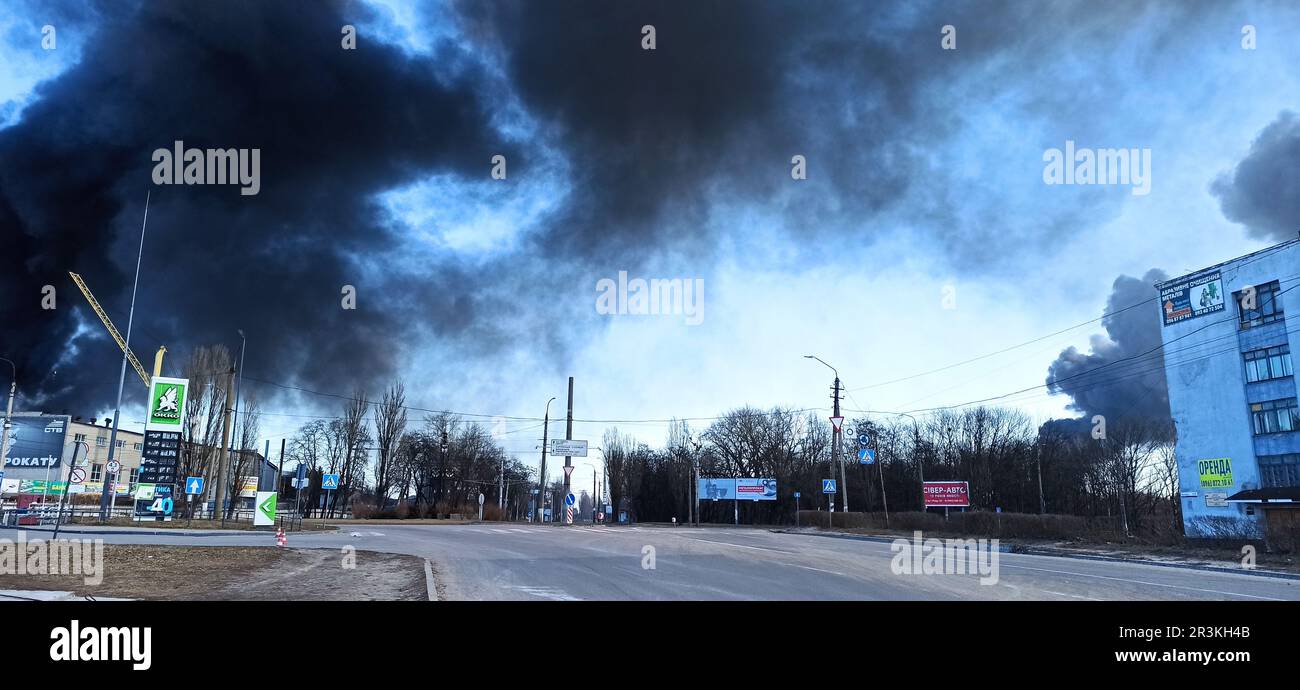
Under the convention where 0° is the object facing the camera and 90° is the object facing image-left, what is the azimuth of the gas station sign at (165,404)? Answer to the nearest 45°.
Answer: approximately 0°

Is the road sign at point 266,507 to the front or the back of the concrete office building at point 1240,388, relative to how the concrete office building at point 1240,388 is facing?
to the front

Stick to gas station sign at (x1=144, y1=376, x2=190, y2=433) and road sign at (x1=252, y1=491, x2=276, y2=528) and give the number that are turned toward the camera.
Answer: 2

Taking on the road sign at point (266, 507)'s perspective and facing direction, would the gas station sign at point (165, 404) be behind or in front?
behind

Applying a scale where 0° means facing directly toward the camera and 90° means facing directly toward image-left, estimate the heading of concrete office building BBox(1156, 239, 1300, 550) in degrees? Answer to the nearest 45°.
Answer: approximately 45°

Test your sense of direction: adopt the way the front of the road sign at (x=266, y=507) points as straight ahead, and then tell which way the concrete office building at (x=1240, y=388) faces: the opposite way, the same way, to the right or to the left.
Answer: to the right

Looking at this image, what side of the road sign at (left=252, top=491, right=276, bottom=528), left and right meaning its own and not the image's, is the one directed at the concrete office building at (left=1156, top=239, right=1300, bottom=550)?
left

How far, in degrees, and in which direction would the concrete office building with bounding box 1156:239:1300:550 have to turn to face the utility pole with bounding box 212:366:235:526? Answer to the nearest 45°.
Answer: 0° — it already faces it
